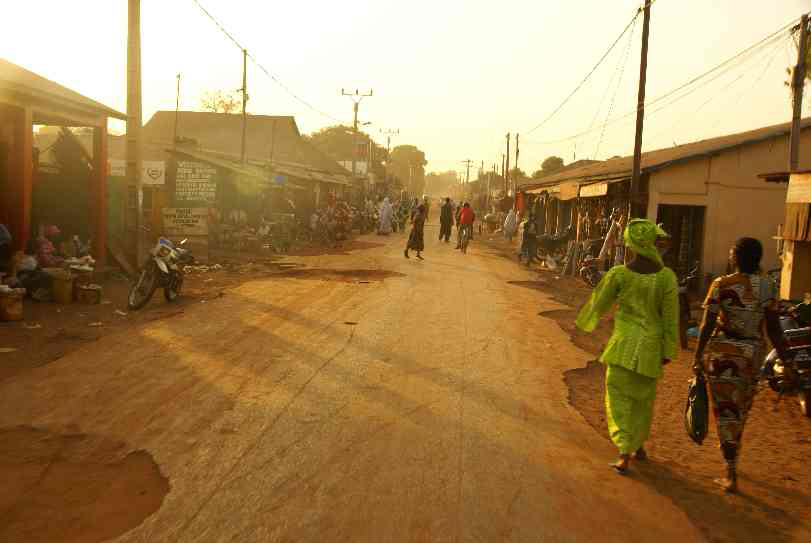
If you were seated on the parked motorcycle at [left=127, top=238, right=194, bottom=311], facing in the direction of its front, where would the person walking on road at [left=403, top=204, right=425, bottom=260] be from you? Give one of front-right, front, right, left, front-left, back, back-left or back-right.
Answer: back

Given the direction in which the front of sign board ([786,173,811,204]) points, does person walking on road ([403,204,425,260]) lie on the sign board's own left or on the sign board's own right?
on the sign board's own right

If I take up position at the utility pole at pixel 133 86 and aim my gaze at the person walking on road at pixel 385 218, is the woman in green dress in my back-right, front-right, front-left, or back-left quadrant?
back-right

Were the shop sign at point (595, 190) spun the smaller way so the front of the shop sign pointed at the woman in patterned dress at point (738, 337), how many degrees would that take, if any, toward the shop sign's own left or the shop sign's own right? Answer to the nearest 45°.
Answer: approximately 45° to the shop sign's own left

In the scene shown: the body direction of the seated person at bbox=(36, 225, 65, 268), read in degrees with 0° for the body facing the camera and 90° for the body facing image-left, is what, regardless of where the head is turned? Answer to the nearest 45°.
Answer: approximately 270°

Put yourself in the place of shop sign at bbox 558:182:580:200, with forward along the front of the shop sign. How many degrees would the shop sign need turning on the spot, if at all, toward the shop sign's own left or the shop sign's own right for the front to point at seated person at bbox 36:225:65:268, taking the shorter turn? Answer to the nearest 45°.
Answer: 0° — it already faces them

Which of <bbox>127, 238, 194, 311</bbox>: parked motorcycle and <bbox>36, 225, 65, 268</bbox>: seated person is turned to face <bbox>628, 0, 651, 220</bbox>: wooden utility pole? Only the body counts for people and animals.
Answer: the seated person
